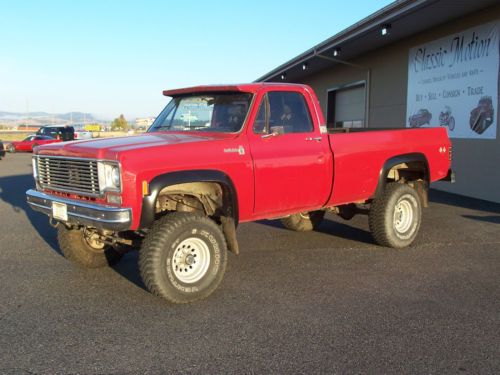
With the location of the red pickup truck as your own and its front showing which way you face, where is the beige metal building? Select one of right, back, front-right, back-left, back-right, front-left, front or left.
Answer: back

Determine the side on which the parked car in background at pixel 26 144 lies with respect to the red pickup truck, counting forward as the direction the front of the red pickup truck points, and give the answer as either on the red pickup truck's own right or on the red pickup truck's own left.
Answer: on the red pickup truck's own right

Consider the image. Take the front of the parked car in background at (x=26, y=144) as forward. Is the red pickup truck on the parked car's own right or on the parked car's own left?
on the parked car's own left

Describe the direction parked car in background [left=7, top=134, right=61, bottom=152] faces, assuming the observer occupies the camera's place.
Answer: facing the viewer and to the left of the viewer

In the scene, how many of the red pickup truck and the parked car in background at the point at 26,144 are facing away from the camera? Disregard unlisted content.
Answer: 0

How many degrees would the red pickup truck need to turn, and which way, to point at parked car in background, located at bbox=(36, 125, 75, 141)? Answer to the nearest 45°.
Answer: approximately 90° to its right
